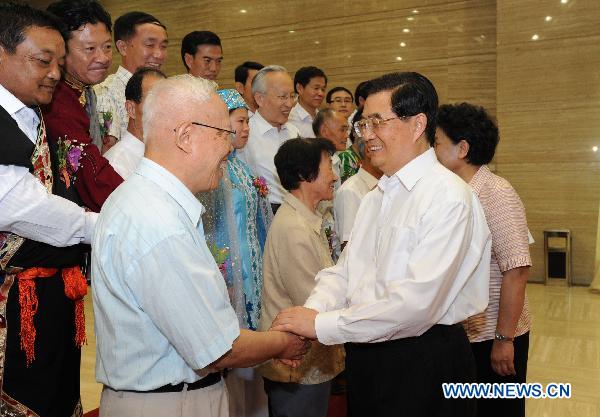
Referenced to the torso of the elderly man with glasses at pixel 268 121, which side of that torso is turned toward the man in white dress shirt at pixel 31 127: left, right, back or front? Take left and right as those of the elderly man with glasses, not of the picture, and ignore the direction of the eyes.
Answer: right

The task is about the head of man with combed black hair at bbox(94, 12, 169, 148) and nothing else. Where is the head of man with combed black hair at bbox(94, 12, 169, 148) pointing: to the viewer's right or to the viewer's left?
to the viewer's right

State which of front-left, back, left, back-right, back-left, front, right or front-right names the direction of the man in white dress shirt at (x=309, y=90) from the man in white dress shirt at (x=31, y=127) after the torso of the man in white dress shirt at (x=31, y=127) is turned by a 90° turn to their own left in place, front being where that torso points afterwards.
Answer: front

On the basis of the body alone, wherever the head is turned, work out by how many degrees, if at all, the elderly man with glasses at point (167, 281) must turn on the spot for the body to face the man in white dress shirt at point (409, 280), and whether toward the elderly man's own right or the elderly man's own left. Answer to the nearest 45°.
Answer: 0° — they already face them

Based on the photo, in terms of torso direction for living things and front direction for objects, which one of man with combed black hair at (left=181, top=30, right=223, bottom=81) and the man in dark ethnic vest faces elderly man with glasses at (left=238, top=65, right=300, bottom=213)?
the man with combed black hair

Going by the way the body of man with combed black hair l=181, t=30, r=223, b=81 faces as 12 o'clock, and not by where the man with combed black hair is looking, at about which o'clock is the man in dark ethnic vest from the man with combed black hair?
The man in dark ethnic vest is roughly at 2 o'clock from the man with combed black hair.

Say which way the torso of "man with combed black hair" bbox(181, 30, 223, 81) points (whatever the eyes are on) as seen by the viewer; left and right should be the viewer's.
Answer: facing the viewer and to the right of the viewer

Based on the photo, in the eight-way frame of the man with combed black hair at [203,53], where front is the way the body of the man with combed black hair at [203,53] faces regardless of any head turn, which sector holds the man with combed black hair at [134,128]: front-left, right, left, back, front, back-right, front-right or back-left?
front-right

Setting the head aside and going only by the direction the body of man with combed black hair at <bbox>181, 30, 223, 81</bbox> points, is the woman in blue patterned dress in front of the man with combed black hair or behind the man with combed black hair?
in front

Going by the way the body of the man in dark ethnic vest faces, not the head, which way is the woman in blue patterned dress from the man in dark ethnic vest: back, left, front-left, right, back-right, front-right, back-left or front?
left

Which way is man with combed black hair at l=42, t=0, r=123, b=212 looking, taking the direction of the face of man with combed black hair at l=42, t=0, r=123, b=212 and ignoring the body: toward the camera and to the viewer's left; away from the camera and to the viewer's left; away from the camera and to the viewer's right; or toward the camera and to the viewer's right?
toward the camera and to the viewer's right

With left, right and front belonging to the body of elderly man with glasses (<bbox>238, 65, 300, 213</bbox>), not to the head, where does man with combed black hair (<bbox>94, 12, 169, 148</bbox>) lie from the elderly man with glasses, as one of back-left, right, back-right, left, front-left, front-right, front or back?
right
